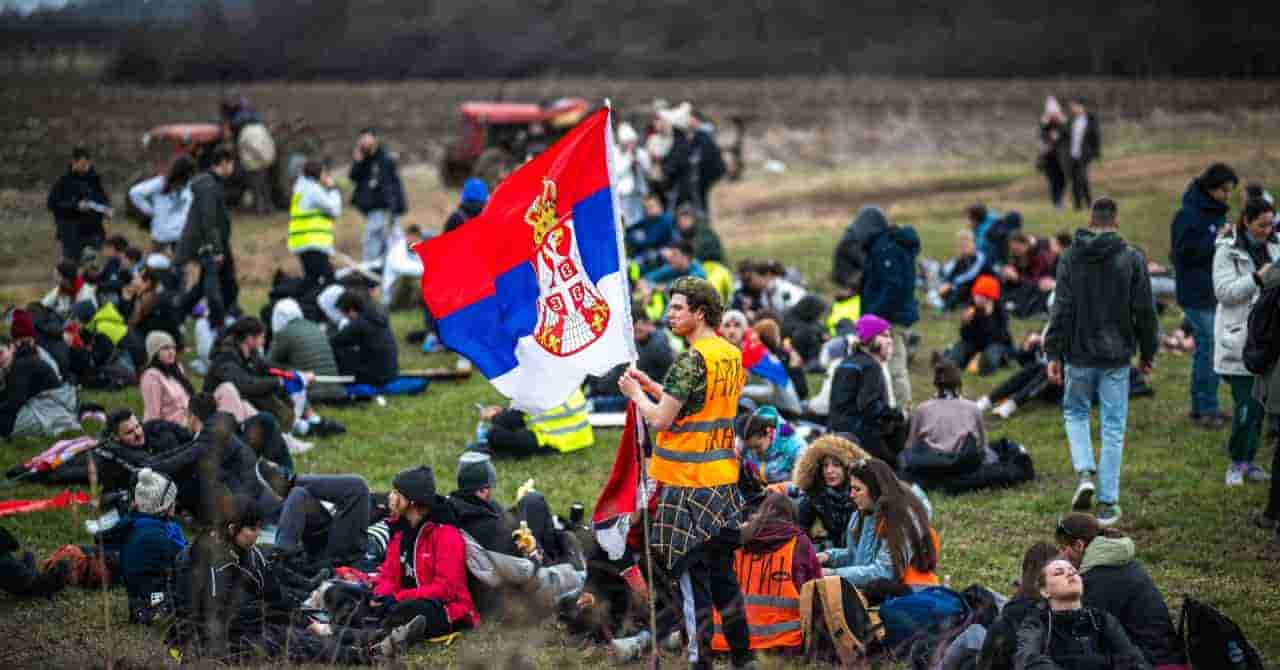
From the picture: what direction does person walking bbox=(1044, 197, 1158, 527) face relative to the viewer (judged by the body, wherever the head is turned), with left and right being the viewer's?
facing away from the viewer

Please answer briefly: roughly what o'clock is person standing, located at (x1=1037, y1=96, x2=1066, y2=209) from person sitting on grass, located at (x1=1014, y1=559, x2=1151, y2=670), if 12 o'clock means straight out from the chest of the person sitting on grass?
The person standing is roughly at 6 o'clock from the person sitting on grass.

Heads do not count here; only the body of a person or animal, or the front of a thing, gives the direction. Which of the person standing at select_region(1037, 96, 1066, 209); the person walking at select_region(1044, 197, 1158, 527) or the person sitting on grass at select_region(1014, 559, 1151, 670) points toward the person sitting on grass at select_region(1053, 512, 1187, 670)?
the person standing at select_region(1037, 96, 1066, 209)

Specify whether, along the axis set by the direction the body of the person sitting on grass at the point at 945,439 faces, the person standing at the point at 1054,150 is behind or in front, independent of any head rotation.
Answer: in front

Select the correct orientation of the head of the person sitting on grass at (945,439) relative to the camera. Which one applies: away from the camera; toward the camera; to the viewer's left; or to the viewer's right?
away from the camera

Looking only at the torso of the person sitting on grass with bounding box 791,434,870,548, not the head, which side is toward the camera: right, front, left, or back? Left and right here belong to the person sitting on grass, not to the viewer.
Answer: front
